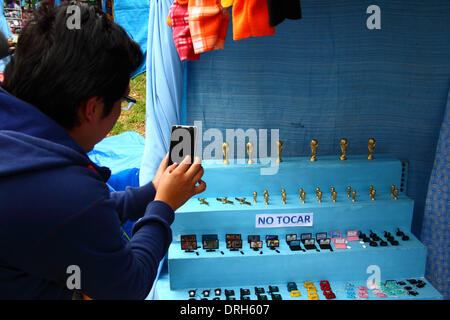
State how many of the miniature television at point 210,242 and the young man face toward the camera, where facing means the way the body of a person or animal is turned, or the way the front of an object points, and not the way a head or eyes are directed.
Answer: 1

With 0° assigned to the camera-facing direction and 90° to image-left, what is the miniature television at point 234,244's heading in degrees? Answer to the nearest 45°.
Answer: approximately 0°

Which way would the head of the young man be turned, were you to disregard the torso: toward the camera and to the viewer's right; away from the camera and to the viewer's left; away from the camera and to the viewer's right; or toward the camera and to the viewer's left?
away from the camera and to the viewer's right
